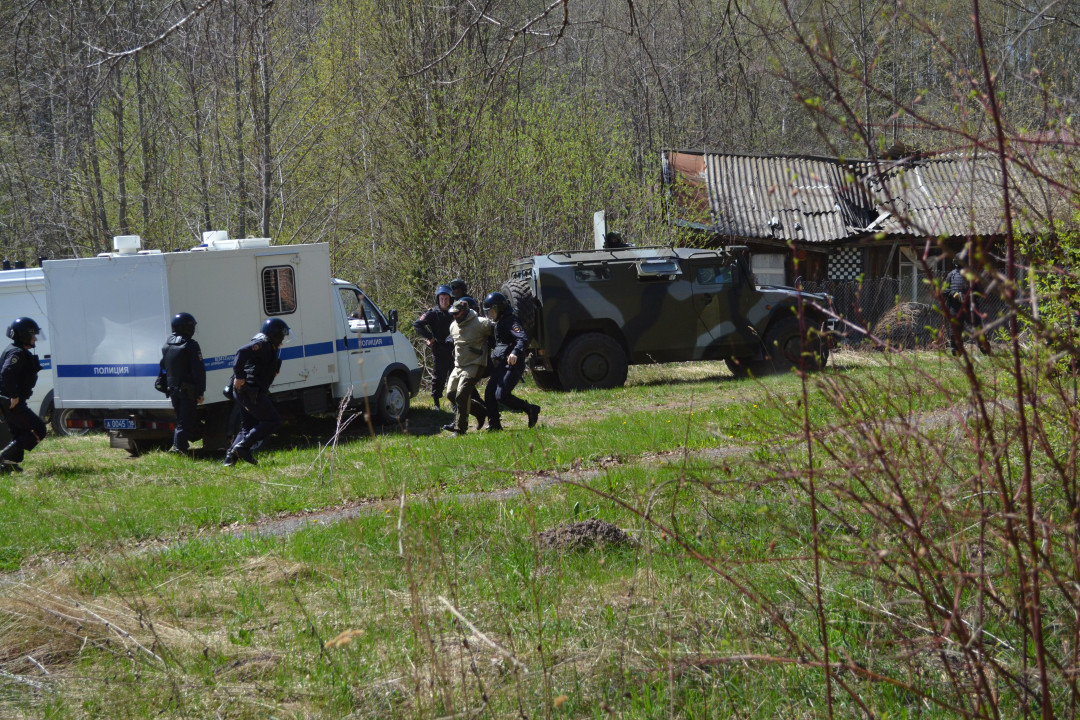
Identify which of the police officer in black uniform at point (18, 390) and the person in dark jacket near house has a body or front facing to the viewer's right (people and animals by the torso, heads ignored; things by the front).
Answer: the police officer in black uniform

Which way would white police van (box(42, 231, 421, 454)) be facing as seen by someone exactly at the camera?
facing away from the viewer and to the right of the viewer

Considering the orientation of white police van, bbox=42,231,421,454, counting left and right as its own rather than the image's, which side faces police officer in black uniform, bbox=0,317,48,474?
back

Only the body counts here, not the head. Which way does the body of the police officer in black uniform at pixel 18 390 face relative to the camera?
to the viewer's right

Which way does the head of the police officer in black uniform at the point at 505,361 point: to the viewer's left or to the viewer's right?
to the viewer's left
